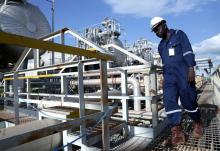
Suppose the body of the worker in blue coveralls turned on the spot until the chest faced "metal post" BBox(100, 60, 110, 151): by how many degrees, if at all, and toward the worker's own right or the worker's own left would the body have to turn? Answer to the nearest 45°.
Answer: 0° — they already face it

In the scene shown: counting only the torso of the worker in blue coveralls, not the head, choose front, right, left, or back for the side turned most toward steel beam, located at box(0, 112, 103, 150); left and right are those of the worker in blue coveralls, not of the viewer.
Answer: front

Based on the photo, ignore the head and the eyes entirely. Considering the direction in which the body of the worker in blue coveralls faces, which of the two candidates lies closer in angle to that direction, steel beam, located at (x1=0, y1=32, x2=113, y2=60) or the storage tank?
the steel beam

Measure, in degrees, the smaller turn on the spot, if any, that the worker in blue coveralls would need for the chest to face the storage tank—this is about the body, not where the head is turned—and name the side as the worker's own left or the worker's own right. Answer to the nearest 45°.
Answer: approximately 90° to the worker's own right

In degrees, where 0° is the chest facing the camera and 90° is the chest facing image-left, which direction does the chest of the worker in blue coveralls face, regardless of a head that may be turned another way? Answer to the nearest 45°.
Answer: approximately 45°
